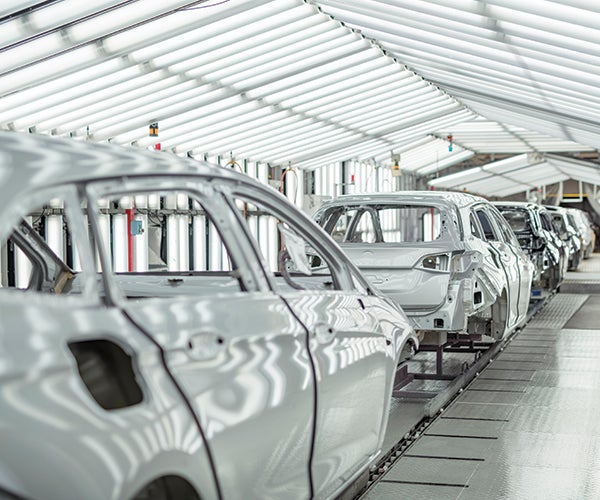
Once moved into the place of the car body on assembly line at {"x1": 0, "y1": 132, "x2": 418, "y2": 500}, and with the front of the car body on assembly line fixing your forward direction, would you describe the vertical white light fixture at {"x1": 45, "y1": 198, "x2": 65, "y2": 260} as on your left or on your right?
on your left

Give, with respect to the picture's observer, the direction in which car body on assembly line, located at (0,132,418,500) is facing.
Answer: facing away from the viewer and to the right of the viewer

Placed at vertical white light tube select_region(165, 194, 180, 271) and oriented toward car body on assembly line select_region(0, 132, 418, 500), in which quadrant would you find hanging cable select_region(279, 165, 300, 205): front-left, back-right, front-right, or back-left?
back-left

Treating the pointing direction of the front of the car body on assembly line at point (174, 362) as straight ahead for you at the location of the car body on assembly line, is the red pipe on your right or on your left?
on your left

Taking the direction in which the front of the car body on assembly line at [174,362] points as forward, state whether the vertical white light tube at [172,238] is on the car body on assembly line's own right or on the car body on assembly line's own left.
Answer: on the car body on assembly line's own left

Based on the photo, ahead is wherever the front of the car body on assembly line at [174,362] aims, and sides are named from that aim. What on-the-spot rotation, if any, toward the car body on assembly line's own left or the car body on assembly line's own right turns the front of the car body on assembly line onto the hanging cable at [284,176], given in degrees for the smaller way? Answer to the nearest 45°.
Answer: approximately 45° to the car body on assembly line's own left

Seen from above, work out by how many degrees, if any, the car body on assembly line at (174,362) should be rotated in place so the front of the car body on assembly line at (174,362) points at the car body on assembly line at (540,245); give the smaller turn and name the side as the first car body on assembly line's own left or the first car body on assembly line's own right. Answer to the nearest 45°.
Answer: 0° — it already faces it

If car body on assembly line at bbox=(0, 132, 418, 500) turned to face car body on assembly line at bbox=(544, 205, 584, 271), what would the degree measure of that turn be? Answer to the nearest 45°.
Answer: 0° — it already faces it

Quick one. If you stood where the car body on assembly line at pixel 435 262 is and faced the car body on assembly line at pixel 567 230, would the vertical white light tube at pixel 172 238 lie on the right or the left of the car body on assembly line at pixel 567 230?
left
